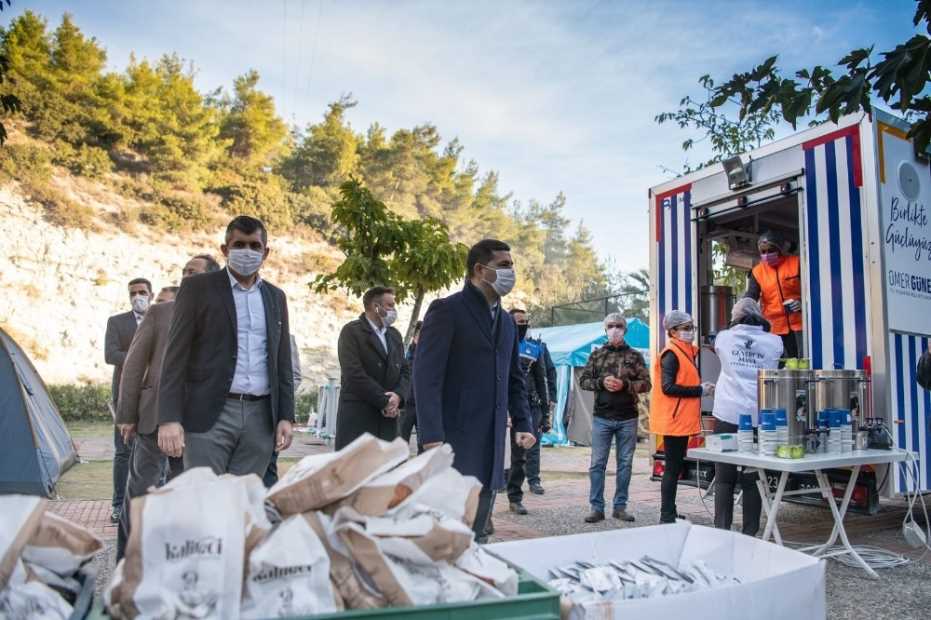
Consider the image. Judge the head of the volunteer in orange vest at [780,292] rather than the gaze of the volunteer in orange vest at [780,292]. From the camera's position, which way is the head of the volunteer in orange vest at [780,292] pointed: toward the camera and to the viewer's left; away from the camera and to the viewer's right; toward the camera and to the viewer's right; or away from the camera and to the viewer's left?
toward the camera and to the viewer's left

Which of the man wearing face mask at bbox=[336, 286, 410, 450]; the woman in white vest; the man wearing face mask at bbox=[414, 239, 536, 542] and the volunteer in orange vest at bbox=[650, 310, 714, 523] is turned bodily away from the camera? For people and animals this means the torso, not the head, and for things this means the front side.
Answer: the woman in white vest

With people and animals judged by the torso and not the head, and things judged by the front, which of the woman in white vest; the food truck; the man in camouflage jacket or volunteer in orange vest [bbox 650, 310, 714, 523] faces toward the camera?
the man in camouflage jacket

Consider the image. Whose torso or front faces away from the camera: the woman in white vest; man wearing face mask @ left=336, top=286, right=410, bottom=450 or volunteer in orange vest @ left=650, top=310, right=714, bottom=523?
the woman in white vest

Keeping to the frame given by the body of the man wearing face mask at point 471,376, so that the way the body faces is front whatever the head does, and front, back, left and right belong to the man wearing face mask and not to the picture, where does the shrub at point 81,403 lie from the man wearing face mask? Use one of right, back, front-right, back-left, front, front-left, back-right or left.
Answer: back

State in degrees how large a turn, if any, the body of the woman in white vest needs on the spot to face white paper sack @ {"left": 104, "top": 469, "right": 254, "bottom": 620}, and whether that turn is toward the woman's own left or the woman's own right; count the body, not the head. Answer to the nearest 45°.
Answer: approximately 180°

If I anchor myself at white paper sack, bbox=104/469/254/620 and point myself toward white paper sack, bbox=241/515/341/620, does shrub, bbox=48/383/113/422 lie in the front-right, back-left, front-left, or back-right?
back-left

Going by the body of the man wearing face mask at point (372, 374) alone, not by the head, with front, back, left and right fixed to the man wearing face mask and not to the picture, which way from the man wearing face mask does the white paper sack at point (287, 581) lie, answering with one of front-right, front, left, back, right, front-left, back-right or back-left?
front-right

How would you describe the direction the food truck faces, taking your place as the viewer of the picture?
facing away from the viewer and to the right of the viewer

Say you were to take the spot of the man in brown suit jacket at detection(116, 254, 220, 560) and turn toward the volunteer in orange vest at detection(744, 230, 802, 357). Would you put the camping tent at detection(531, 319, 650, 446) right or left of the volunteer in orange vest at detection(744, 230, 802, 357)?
left

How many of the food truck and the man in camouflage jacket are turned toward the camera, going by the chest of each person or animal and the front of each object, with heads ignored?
1
